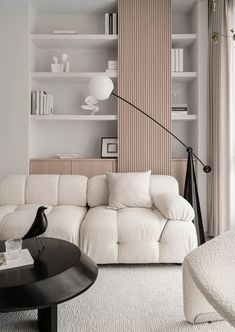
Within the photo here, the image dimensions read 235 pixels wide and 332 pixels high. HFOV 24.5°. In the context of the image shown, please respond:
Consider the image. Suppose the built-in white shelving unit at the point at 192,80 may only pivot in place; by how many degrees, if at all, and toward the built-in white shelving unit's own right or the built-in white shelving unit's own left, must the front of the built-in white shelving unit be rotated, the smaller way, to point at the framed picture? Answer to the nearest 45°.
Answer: approximately 90° to the built-in white shelving unit's own right

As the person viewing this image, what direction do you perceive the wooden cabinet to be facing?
facing the viewer

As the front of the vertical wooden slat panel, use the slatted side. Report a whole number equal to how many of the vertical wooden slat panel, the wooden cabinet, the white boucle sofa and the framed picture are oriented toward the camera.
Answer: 4

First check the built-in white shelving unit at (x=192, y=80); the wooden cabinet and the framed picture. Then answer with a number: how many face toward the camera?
3

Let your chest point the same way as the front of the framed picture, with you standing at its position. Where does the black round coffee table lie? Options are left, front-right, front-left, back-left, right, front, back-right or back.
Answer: front

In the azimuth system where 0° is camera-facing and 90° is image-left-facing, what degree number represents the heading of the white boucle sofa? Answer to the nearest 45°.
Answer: approximately 0°

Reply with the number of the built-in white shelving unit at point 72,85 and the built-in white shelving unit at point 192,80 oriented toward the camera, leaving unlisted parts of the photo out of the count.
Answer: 2

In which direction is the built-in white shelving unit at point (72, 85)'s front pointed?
toward the camera

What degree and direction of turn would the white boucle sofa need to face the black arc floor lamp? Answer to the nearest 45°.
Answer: approximately 135° to its left

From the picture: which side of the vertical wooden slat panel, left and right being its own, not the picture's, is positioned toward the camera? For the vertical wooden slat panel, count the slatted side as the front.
front
